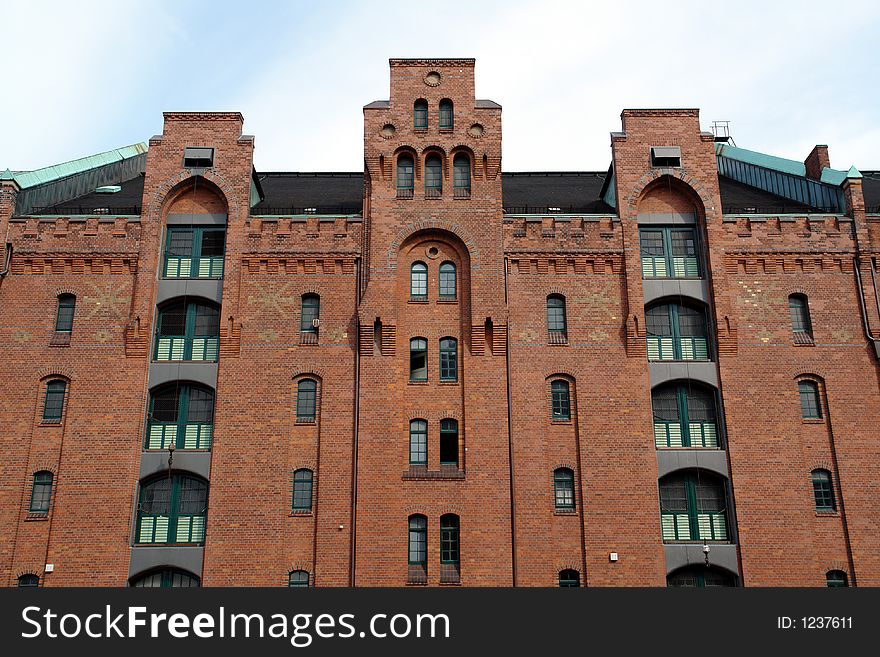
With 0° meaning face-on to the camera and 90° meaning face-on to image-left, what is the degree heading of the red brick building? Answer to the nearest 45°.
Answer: approximately 0°
